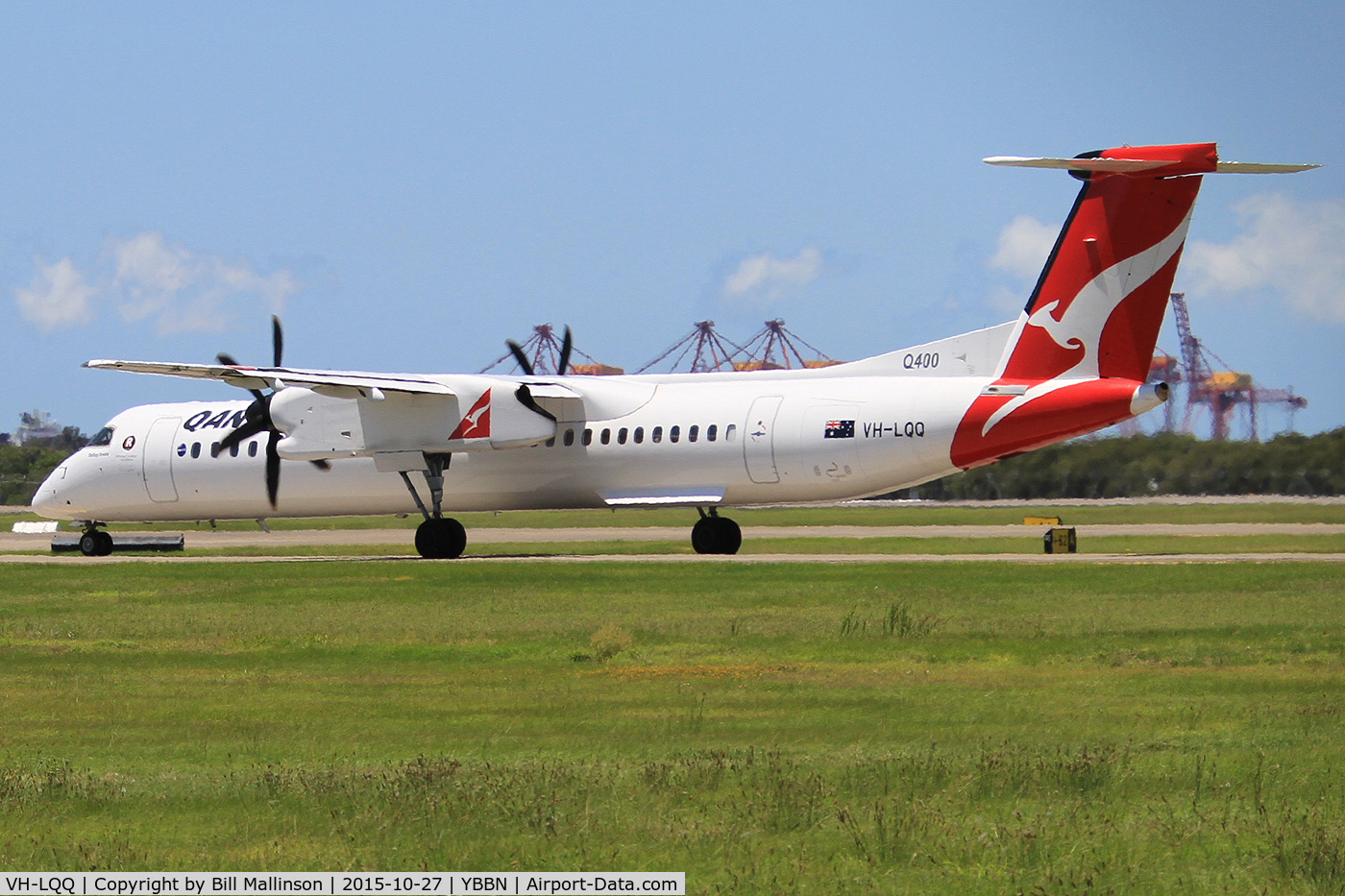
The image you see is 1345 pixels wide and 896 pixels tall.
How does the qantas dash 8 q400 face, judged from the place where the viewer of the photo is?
facing away from the viewer and to the left of the viewer
